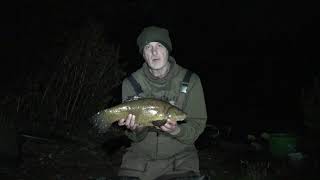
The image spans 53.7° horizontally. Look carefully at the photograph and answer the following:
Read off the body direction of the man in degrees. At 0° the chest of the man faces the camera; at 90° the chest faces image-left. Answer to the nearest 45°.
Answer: approximately 0°

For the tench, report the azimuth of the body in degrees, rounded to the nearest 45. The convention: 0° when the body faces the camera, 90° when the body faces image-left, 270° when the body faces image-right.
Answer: approximately 270°
